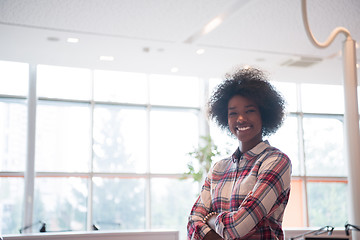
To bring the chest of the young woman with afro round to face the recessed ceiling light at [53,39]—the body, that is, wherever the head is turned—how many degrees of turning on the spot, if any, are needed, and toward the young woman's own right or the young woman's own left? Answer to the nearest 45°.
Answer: approximately 90° to the young woman's own right

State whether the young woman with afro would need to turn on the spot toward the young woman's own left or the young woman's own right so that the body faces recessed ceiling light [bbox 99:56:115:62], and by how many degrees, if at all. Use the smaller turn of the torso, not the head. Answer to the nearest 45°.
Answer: approximately 135° to the young woman's own right

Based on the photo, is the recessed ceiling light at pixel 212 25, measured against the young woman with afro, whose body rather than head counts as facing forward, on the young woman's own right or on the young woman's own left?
on the young woman's own right

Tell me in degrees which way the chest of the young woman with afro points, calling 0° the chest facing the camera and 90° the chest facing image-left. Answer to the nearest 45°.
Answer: approximately 45°

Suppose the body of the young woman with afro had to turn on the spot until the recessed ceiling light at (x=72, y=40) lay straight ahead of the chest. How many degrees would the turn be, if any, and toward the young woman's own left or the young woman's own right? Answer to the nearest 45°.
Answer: approximately 90° to the young woman's own right

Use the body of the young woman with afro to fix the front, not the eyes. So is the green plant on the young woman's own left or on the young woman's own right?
on the young woman's own right
